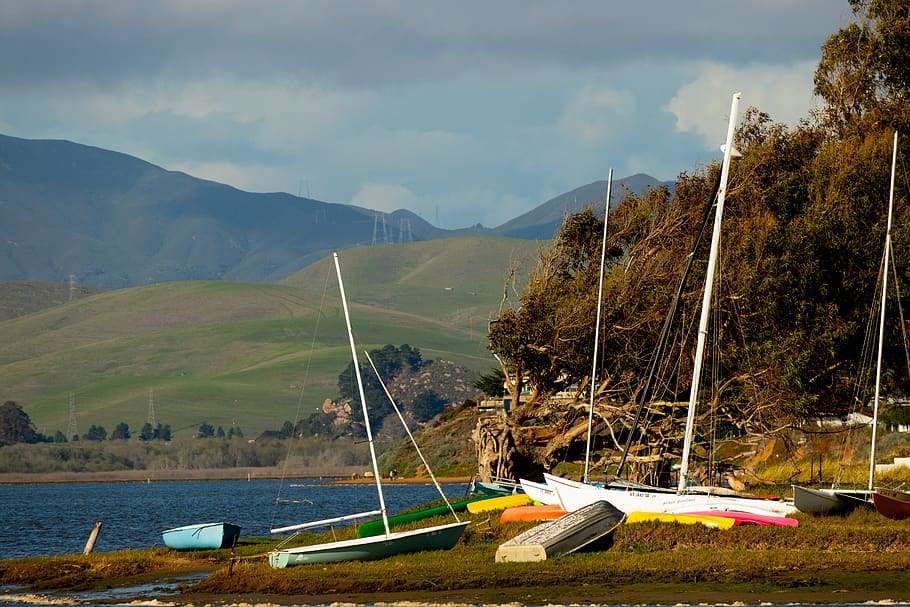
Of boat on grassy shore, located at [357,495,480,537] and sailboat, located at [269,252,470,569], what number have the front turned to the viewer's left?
0

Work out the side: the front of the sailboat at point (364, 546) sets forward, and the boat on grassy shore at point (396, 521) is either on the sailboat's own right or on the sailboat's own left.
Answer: on the sailboat's own left

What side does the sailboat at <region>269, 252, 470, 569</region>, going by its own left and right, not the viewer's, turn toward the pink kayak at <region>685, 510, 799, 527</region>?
front

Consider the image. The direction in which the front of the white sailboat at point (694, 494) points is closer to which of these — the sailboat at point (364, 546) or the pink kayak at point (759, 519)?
the sailboat

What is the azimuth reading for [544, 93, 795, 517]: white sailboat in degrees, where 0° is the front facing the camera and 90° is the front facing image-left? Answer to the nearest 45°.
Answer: approximately 90°

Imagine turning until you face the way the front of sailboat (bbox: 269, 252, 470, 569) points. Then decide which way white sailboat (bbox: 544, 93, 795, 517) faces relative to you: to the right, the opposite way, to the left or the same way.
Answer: the opposite way

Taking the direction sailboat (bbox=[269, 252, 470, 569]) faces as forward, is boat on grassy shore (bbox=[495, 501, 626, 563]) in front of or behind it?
in front

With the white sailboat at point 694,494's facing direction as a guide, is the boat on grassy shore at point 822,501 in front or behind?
behind
